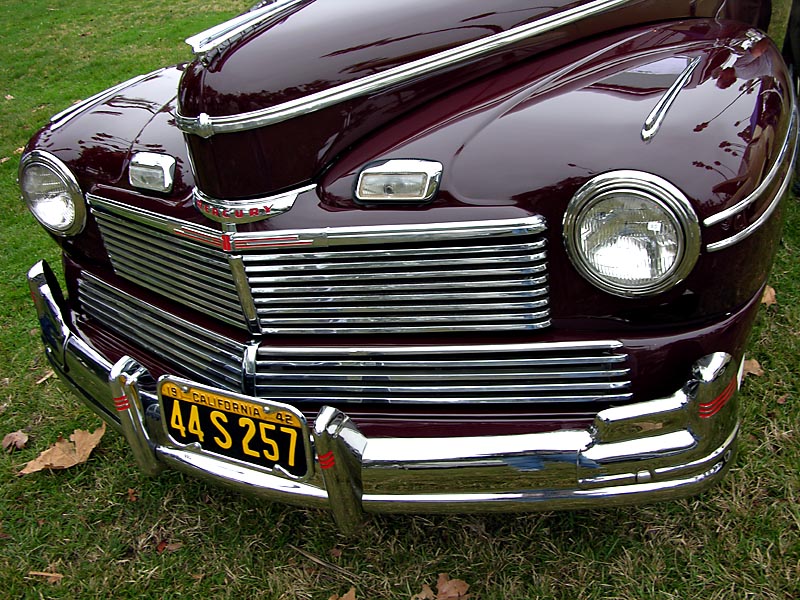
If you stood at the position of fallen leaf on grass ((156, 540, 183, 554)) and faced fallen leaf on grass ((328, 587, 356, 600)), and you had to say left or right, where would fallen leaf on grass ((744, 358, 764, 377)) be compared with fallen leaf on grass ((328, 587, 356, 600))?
left

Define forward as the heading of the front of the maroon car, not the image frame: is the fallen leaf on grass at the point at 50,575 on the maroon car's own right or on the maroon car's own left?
on the maroon car's own right

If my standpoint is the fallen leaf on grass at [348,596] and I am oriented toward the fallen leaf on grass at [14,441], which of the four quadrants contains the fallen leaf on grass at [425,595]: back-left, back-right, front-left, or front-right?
back-right

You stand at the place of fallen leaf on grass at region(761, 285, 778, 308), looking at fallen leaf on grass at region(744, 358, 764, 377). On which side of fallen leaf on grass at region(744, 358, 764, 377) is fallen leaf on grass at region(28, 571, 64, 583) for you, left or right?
right

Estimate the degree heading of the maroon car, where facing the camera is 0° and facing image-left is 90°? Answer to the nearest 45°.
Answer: approximately 45°
